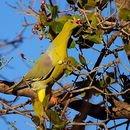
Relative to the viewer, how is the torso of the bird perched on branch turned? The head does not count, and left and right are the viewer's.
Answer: facing to the right of the viewer
